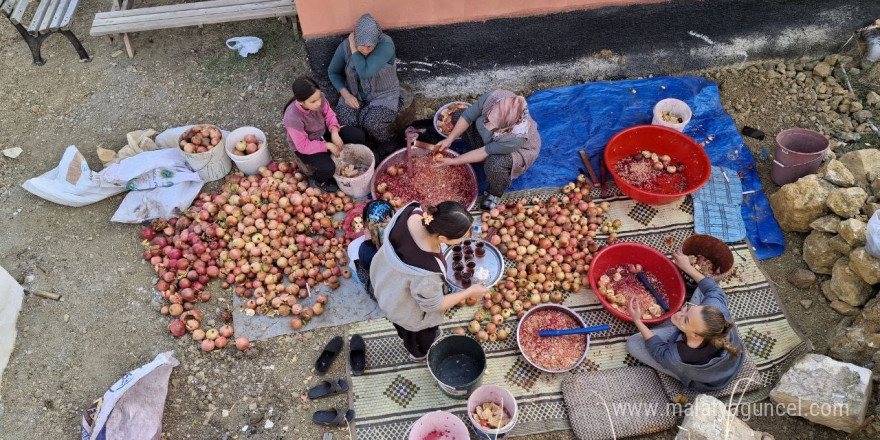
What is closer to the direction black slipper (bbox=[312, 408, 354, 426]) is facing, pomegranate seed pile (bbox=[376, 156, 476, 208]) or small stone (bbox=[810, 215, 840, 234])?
the small stone

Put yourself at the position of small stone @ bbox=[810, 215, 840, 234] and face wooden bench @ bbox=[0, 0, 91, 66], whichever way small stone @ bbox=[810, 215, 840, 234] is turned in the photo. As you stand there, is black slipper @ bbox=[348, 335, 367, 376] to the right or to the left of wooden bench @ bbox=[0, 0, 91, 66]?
left

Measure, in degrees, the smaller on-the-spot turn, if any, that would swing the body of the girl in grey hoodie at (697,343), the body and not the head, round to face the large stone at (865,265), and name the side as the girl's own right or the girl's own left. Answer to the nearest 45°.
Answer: approximately 90° to the girl's own right

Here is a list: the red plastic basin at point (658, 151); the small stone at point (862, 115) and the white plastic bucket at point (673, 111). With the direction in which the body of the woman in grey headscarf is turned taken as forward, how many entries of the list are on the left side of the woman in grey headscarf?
3

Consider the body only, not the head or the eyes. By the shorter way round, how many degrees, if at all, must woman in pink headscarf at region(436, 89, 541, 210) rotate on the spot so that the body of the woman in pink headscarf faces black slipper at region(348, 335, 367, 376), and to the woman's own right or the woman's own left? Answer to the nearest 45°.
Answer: approximately 45° to the woman's own left

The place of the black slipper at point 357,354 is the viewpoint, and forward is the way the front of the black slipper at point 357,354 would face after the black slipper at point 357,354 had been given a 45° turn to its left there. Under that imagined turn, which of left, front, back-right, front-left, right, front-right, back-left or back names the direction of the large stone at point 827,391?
back-right

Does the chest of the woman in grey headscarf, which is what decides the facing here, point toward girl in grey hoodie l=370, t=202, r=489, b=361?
yes

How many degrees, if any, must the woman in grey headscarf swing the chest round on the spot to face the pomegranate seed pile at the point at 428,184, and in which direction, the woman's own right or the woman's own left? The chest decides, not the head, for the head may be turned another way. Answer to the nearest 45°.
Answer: approximately 45° to the woman's own left

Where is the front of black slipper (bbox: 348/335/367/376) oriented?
away from the camera

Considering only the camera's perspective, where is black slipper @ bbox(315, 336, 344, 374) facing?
facing away from the viewer and to the right of the viewer

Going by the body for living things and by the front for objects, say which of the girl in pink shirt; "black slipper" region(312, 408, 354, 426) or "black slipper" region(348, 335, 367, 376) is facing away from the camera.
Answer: "black slipper" region(348, 335, 367, 376)

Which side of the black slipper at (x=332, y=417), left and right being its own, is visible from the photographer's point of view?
right

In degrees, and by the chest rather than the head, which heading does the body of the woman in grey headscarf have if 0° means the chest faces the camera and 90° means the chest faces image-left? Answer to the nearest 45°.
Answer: approximately 0°

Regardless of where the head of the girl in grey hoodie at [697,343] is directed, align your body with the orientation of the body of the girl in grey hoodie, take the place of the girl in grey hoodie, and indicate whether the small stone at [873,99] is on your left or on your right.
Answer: on your right
